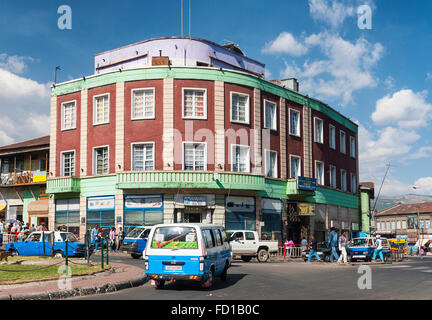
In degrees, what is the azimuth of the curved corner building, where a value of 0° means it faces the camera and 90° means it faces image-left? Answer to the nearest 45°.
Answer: approximately 0°

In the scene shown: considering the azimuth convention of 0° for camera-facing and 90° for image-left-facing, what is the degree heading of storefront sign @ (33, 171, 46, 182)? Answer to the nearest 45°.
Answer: approximately 0°

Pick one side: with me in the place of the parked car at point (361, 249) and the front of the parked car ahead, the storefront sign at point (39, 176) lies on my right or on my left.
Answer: on my right

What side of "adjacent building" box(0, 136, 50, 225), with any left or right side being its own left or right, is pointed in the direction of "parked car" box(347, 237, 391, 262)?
left

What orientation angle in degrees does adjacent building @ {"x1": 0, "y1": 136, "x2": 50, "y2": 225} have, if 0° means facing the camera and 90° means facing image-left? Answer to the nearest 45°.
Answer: approximately 45°

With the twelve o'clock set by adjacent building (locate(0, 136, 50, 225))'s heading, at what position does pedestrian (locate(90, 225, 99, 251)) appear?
The pedestrian is roughly at 10 o'clock from the adjacent building.

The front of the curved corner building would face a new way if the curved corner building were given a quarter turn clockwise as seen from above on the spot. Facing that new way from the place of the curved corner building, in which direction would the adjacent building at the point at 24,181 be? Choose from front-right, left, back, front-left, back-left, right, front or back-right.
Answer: front-right

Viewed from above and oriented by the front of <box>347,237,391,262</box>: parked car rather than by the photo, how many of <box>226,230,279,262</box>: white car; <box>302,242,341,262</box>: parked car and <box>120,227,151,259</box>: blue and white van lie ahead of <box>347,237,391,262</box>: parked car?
3

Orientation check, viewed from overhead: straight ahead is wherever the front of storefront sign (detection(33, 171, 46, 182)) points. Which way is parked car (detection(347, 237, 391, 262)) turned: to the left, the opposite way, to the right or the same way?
to the right
